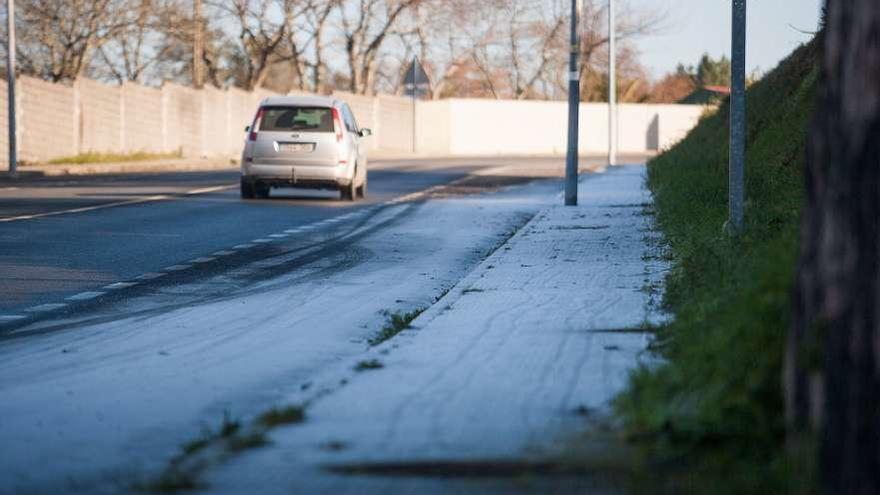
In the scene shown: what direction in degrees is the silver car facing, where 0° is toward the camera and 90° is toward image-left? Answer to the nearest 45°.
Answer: approximately 180°

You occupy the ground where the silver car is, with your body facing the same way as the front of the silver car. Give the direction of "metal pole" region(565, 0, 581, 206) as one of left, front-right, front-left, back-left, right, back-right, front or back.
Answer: back-right

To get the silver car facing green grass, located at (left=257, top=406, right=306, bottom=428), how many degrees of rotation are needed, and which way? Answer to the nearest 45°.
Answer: approximately 180°

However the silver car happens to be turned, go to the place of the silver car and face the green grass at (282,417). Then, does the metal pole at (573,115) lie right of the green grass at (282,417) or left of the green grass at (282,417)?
left

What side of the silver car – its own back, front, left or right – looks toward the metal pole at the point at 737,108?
back

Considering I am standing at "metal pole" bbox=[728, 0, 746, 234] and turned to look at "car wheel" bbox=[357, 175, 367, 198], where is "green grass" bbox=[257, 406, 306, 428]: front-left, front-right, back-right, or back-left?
back-left
